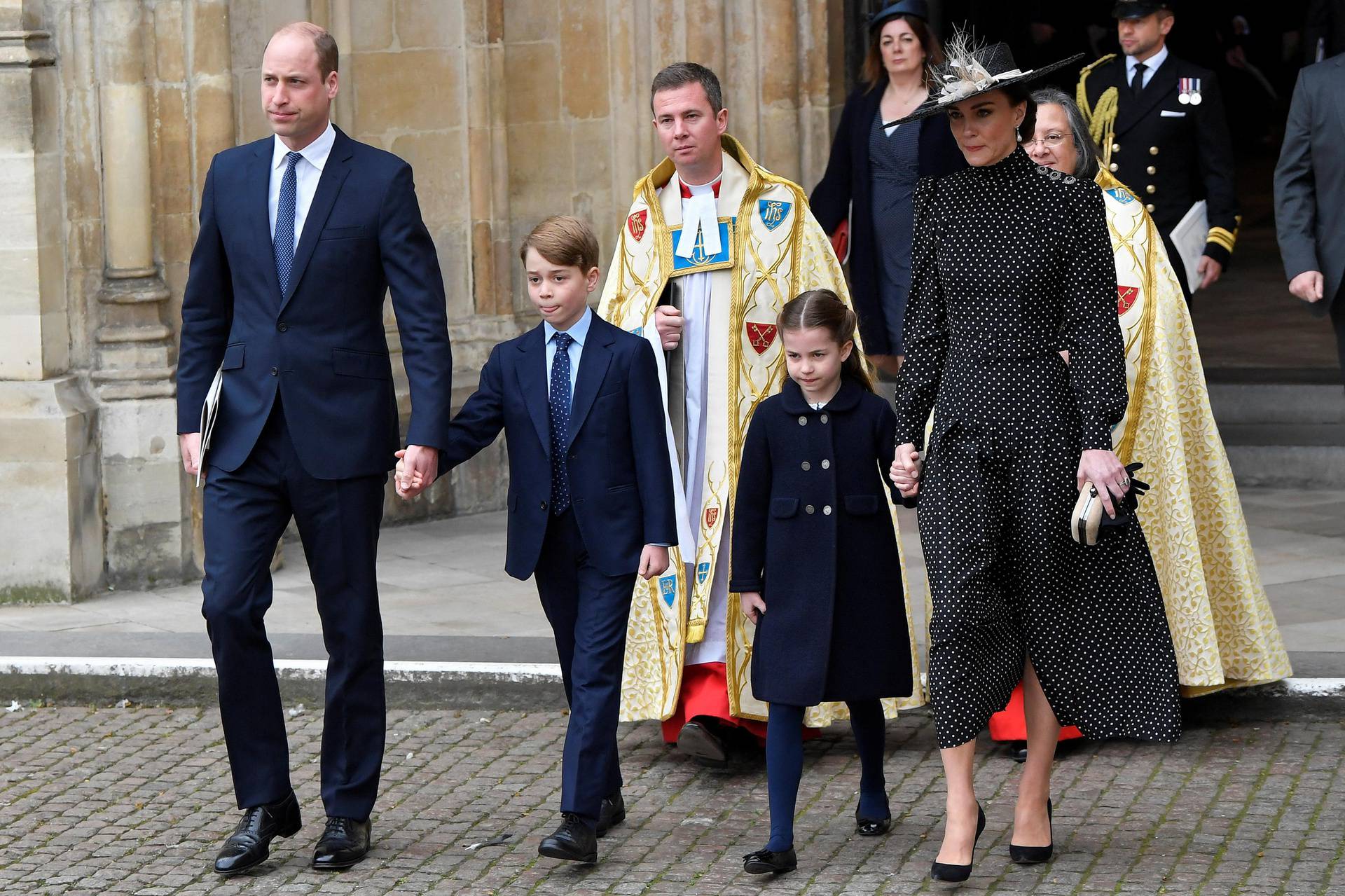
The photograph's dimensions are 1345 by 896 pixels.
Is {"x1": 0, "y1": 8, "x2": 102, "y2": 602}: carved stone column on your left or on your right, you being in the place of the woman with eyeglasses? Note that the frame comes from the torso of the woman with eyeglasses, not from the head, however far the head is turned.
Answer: on your right

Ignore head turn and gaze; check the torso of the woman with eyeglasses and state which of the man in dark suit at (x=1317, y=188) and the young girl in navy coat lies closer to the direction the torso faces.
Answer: the young girl in navy coat

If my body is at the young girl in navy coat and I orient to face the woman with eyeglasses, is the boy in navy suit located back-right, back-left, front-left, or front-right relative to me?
back-left

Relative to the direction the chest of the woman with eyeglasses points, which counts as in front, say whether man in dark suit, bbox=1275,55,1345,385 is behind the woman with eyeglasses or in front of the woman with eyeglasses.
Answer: behind

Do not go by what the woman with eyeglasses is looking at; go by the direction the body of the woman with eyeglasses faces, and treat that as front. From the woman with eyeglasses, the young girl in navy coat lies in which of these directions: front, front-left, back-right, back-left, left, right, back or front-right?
front

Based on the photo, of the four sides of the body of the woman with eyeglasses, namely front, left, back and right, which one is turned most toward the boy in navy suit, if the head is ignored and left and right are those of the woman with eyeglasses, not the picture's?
front

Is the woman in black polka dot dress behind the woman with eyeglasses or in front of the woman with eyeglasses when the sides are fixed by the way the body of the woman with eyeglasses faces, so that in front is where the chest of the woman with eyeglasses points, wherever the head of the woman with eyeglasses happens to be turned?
in front

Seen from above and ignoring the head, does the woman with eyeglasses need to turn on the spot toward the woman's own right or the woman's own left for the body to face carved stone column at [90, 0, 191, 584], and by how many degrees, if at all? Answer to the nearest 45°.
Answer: approximately 45° to the woman's own right

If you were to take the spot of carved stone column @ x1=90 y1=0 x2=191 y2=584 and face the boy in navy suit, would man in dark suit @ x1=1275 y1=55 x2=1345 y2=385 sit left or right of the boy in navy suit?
left

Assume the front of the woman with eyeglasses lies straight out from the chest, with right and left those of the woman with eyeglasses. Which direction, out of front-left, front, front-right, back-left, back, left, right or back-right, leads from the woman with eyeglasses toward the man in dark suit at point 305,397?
front

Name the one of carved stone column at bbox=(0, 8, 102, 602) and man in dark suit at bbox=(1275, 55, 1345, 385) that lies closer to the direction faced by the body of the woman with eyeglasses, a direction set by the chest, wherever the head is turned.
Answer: the carved stone column

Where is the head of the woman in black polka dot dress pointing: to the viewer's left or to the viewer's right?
to the viewer's left

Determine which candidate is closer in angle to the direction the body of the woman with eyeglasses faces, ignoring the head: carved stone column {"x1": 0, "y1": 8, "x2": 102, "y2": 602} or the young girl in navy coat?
the young girl in navy coat

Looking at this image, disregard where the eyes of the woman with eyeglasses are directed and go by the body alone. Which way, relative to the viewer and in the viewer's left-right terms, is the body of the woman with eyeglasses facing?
facing the viewer and to the left of the viewer
